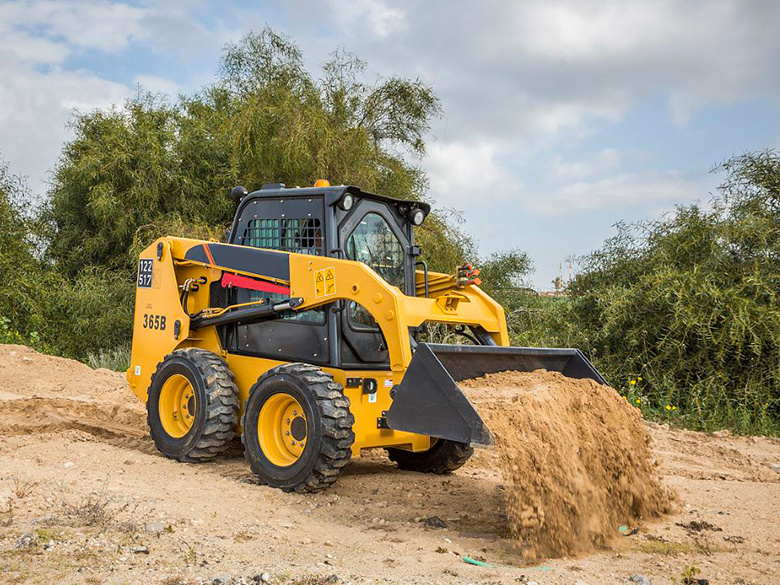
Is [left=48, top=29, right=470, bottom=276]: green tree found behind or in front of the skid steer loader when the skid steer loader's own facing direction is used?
behind

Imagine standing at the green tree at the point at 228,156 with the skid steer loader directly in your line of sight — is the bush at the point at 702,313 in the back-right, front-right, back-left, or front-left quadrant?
front-left

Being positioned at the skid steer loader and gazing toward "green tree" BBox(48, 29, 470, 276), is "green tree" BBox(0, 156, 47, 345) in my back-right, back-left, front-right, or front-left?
front-left

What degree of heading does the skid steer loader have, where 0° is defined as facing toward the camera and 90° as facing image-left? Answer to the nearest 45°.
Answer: approximately 315°

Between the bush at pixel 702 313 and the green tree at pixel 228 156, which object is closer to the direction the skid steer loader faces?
the bush

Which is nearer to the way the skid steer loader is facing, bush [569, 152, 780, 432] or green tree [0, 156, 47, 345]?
the bush

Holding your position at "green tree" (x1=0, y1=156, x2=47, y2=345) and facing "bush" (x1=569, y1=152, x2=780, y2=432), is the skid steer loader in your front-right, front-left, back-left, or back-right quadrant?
front-right

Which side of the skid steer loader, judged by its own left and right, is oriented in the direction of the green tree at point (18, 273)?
back

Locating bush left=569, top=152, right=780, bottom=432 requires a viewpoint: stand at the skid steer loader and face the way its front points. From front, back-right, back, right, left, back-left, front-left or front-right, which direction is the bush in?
left
